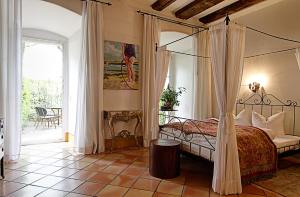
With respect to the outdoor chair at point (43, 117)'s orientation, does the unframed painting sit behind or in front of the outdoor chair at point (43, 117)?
in front

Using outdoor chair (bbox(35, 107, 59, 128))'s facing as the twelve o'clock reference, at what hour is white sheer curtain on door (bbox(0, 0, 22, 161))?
The white sheer curtain on door is roughly at 2 o'clock from the outdoor chair.

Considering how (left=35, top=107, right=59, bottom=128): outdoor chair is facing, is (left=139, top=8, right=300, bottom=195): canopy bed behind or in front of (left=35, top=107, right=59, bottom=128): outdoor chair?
in front

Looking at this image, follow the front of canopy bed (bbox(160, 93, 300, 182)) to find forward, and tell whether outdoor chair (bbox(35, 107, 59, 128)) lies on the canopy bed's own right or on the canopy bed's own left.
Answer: on the canopy bed's own right

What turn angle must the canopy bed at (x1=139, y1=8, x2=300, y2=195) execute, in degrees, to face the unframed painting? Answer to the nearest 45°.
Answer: approximately 90° to its right

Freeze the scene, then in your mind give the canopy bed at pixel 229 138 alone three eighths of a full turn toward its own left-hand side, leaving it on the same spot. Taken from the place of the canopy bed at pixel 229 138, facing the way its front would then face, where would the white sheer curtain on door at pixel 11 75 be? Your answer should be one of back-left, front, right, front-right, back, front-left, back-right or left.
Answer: back

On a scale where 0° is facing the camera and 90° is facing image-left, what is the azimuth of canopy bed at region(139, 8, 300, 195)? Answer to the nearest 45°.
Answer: approximately 45°

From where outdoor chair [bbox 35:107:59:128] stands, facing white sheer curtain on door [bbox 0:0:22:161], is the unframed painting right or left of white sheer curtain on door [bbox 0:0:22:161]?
left

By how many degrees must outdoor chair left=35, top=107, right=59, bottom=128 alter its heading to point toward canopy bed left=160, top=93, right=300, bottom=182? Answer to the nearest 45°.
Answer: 0° — it already faces it

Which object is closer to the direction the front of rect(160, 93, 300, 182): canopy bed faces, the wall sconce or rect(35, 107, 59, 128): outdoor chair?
the outdoor chair

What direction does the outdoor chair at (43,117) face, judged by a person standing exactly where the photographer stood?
facing the viewer and to the right of the viewer

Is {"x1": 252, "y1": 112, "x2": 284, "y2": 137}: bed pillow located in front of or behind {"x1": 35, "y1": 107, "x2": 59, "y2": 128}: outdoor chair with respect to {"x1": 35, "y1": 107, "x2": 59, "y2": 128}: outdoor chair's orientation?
in front
